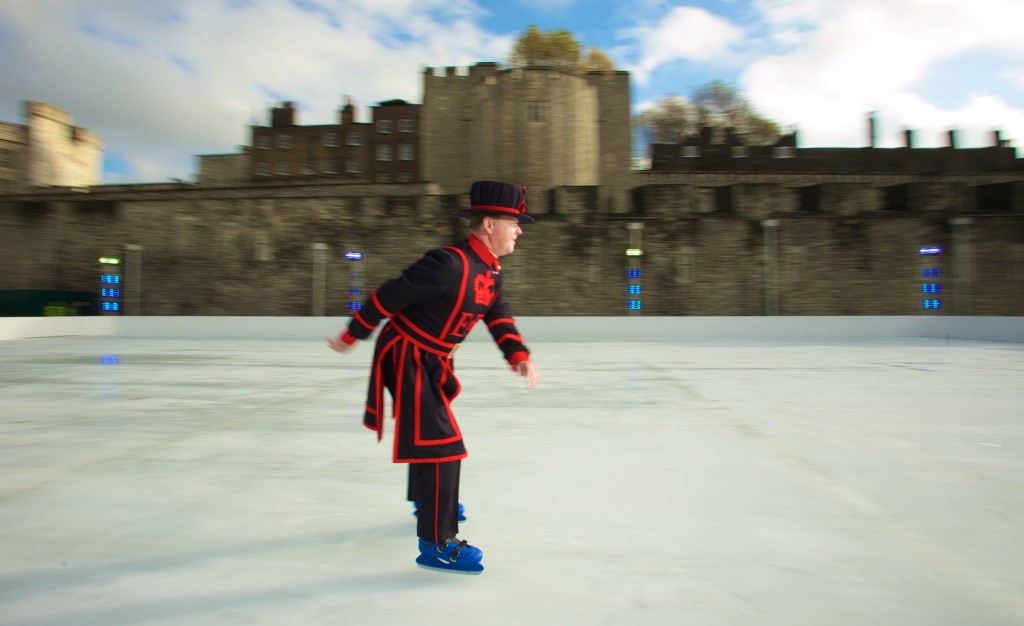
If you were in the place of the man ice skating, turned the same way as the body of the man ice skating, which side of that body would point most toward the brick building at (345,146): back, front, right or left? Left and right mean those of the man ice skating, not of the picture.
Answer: left

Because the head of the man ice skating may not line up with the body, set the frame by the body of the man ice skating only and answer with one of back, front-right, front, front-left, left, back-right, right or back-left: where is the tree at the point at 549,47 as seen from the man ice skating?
left

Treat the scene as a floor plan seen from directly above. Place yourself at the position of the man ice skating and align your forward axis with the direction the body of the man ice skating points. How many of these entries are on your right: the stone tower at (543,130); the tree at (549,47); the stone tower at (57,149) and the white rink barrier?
0

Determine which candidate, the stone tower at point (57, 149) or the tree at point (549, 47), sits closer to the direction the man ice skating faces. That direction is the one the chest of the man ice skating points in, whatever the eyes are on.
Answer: the tree

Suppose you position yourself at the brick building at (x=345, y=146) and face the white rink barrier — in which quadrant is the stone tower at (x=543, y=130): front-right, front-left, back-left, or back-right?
front-left

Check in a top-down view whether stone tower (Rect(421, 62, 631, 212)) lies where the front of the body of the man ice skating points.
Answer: no

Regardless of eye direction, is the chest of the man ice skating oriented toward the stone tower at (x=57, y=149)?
no

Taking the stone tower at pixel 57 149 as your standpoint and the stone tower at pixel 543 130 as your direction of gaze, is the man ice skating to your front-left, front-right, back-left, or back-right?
front-right

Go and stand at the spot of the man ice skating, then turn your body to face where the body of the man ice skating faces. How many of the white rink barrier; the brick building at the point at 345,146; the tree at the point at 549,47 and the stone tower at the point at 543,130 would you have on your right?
0

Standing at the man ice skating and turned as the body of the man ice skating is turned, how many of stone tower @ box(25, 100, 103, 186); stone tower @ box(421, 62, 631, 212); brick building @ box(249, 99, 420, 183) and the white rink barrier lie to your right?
0

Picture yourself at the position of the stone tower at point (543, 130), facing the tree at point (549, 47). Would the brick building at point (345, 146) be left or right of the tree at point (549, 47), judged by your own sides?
left

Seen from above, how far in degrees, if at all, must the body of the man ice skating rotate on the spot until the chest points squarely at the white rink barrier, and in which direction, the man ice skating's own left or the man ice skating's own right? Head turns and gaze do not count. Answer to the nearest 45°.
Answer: approximately 90° to the man ice skating's own left

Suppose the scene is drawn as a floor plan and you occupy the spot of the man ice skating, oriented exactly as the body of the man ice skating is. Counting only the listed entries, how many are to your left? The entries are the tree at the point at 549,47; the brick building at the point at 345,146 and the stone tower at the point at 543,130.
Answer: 3

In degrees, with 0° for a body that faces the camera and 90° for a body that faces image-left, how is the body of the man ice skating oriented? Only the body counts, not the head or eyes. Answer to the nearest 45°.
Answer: approximately 270°

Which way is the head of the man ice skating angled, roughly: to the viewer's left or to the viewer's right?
to the viewer's right
